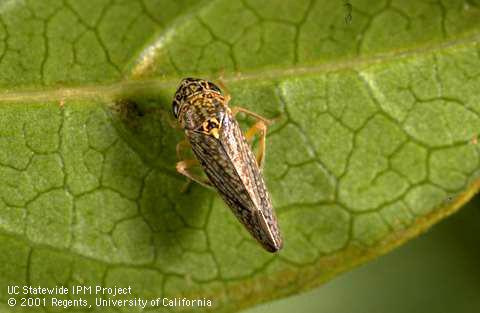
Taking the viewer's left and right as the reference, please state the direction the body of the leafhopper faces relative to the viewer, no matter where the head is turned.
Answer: facing away from the viewer and to the left of the viewer
